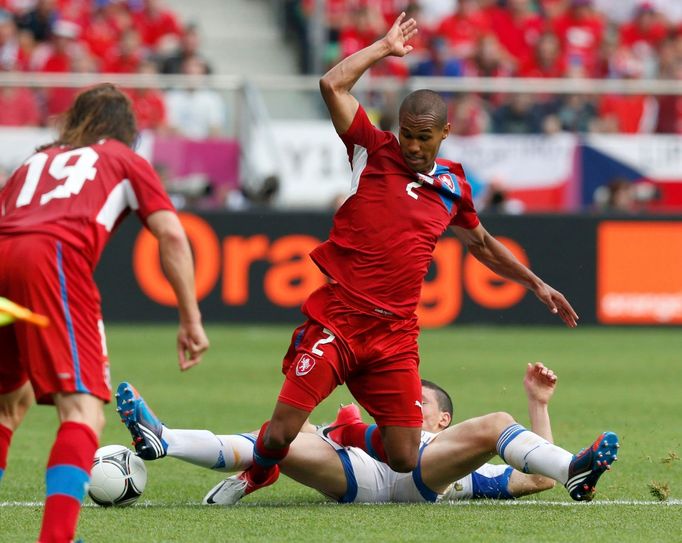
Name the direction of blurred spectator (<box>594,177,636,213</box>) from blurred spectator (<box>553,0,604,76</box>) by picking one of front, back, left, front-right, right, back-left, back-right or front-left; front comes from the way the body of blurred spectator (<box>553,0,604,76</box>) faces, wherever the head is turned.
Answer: front

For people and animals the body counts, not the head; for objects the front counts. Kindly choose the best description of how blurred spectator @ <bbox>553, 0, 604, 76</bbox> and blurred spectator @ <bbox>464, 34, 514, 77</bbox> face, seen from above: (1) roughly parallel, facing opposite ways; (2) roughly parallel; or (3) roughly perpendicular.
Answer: roughly parallel

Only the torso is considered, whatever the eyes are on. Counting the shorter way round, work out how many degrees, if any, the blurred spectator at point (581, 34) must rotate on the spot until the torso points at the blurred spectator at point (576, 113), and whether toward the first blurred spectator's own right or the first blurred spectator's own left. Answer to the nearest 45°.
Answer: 0° — they already face them

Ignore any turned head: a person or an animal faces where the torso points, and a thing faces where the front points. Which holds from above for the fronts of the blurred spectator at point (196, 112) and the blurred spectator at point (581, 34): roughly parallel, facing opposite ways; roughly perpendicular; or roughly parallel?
roughly parallel

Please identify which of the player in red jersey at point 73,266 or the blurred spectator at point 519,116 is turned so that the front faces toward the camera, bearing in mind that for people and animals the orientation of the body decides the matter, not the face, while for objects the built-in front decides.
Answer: the blurred spectator

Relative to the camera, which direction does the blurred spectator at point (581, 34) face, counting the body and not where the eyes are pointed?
toward the camera

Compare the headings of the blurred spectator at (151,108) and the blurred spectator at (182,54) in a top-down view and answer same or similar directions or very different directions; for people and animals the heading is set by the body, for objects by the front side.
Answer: same or similar directions

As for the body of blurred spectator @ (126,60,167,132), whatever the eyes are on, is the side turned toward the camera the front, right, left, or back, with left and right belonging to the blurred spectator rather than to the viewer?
front

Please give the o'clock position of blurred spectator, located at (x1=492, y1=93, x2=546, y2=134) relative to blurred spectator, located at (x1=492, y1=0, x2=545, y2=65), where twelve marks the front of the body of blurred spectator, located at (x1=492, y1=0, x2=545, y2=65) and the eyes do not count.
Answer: blurred spectator, located at (x1=492, y1=93, x2=546, y2=134) is roughly at 12 o'clock from blurred spectator, located at (x1=492, y1=0, x2=545, y2=65).

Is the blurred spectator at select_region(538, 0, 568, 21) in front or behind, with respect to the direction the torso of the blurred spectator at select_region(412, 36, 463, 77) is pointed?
behind

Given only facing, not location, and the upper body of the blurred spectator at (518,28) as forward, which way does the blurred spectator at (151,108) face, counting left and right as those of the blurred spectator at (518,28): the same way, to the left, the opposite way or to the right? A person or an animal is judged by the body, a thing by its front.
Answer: the same way

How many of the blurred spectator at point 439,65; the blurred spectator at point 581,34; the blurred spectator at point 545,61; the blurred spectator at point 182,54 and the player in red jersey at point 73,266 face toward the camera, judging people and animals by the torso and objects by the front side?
4

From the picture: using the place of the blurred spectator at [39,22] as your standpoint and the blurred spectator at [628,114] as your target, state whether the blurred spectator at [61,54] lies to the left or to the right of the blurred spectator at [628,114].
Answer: right

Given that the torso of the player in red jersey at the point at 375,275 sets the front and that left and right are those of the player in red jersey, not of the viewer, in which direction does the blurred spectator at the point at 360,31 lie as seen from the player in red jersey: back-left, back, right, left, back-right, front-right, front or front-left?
back

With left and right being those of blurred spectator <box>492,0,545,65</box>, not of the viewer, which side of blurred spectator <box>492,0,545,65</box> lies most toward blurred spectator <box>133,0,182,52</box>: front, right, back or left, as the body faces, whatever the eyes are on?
right

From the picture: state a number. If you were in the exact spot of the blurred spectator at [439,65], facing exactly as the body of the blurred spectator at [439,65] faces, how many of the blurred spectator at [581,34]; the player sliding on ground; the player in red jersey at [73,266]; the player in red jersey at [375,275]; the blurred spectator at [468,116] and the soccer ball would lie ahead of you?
5

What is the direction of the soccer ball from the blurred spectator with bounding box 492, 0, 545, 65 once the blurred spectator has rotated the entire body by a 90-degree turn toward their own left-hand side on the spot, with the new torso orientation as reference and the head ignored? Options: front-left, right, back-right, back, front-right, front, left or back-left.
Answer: right

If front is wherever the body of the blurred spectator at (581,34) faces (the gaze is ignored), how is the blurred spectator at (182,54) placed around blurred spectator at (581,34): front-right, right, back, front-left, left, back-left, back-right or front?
front-right

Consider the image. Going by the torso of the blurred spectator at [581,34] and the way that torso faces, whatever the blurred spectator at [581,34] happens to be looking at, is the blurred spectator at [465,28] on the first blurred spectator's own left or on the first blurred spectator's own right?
on the first blurred spectator's own right

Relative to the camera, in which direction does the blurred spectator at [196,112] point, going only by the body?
toward the camera

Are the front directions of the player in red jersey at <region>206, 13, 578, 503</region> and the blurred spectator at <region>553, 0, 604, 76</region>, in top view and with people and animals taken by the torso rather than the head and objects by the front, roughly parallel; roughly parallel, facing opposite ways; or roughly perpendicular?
roughly parallel

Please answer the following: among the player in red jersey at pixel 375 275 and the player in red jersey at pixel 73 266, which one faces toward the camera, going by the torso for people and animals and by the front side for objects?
the player in red jersey at pixel 375 275

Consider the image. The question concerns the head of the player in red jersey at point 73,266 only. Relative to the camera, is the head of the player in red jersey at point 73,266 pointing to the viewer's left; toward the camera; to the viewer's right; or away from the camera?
away from the camera
